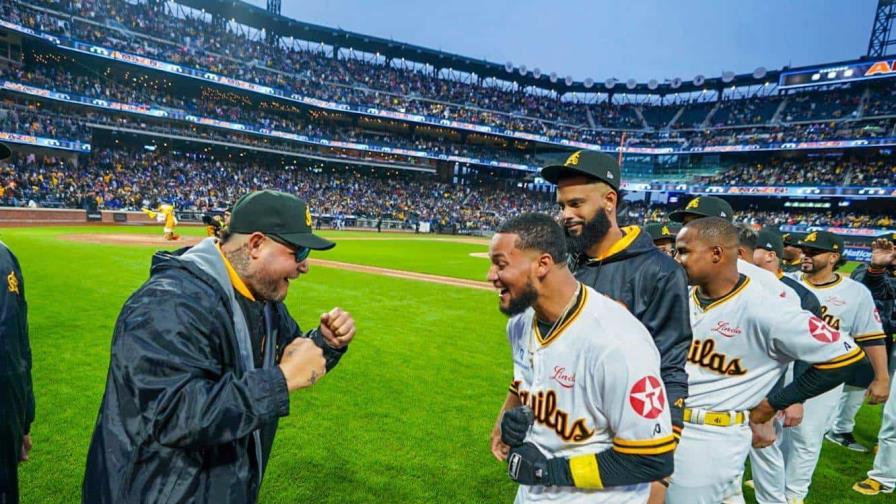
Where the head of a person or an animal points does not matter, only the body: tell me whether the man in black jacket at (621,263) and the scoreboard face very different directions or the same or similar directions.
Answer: same or similar directions

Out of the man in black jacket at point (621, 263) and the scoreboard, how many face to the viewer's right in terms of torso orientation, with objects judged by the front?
0

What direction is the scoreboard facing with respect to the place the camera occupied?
facing the viewer and to the left of the viewer

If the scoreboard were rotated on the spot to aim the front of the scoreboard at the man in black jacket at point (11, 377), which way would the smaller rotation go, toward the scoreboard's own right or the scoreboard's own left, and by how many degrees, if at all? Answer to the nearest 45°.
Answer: approximately 45° to the scoreboard's own left

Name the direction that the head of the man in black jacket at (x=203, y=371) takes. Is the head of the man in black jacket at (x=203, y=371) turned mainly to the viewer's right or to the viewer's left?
to the viewer's right

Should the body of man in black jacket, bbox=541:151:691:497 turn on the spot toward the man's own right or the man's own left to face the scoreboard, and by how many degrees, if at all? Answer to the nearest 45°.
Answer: approximately 135° to the man's own right

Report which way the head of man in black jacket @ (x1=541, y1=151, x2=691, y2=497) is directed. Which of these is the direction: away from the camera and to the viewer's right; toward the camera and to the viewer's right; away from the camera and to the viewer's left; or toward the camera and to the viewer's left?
toward the camera and to the viewer's left

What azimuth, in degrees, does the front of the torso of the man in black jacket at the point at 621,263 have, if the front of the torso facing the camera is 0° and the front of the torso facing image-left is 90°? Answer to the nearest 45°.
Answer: approximately 45°

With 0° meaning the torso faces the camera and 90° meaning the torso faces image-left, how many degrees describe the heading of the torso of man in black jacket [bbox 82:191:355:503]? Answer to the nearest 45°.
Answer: approximately 270°

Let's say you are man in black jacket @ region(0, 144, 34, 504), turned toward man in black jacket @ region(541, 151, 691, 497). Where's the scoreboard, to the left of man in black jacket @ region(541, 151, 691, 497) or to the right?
left

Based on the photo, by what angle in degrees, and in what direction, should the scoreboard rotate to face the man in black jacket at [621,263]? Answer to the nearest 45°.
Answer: approximately 45° to its left
